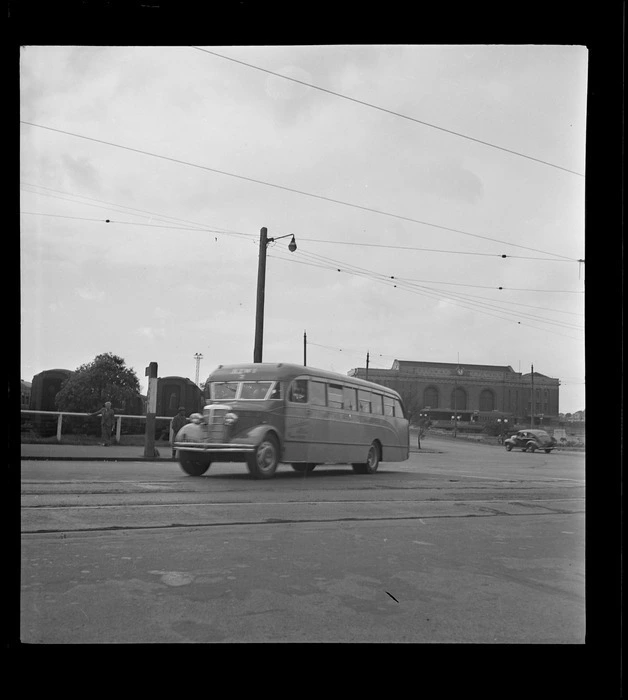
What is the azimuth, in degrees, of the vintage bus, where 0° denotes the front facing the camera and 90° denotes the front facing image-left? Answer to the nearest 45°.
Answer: approximately 45°

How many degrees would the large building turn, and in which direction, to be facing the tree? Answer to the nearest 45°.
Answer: approximately 45° to its right

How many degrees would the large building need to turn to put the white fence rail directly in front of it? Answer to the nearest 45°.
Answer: approximately 45° to its right

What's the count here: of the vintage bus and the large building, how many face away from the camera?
0

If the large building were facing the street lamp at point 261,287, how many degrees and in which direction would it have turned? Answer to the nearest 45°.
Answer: approximately 45° to its right

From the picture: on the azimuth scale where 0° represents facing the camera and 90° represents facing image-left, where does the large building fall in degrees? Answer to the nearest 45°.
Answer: approximately 0°
